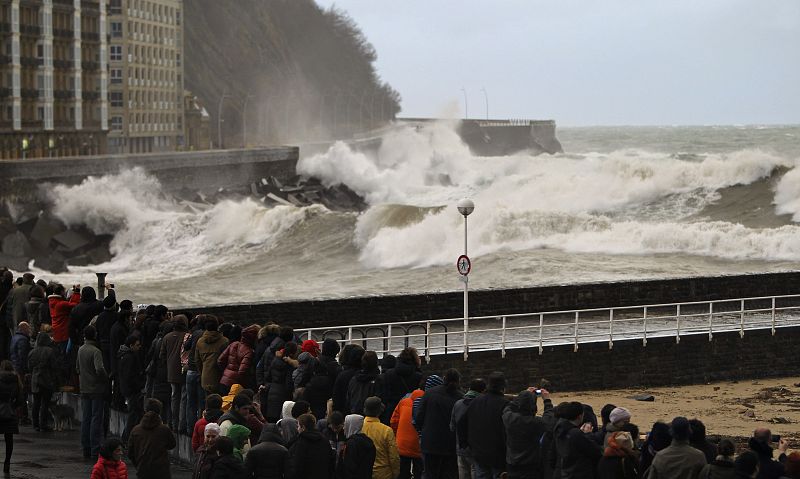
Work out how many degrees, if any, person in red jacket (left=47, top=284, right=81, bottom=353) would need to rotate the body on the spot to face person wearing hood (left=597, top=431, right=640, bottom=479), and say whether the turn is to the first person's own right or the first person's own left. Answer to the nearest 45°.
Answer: approximately 90° to the first person's own right

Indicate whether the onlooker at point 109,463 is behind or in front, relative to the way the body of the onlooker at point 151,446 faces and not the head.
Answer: behind

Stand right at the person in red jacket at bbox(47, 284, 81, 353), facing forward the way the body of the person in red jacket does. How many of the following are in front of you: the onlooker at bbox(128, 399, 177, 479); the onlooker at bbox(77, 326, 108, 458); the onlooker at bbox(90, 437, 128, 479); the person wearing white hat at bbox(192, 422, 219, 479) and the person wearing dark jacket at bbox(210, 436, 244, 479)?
0

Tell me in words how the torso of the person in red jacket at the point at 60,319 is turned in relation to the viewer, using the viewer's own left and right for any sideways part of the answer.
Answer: facing away from the viewer and to the right of the viewer

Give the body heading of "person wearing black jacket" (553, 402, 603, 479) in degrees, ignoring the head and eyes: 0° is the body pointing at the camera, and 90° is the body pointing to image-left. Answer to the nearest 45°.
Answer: approximately 225°

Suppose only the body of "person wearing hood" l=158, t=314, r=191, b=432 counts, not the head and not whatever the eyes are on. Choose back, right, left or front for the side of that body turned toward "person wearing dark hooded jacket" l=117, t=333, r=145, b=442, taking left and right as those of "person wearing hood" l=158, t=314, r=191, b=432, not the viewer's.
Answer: left

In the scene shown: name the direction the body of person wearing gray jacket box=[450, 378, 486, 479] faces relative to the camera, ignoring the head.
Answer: away from the camera

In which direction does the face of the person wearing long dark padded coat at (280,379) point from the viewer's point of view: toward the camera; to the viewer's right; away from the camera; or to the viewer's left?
away from the camera

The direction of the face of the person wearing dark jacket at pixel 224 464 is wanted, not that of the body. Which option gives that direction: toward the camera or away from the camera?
away from the camera

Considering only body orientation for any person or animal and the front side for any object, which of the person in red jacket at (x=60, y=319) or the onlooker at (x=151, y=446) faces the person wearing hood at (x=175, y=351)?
the onlooker

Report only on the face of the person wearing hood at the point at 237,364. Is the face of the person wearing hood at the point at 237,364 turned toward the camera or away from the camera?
away from the camera

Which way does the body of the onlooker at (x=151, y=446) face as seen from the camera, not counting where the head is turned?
away from the camera

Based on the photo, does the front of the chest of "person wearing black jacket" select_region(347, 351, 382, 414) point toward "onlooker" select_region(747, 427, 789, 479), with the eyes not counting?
no

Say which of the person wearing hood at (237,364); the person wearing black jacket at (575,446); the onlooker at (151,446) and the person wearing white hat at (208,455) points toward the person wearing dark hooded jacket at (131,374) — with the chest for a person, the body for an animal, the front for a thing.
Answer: the onlooker

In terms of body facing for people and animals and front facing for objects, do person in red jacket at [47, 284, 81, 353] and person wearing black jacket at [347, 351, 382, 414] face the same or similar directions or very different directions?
same or similar directions

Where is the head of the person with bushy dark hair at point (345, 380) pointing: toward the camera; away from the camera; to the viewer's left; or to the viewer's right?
away from the camera
